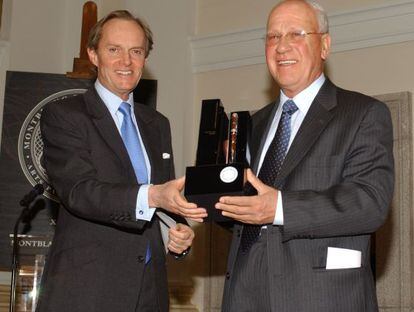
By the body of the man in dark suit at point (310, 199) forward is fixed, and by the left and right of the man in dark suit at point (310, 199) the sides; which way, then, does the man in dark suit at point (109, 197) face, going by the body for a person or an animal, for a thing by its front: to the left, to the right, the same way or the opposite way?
to the left

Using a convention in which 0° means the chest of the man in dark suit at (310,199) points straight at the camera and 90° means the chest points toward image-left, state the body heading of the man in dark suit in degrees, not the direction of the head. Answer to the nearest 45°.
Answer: approximately 45°

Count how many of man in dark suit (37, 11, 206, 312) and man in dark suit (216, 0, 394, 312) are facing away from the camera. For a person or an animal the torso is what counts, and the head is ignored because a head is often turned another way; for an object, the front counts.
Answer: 0

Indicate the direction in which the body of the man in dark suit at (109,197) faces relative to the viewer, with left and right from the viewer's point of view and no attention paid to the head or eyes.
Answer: facing the viewer and to the right of the viewer

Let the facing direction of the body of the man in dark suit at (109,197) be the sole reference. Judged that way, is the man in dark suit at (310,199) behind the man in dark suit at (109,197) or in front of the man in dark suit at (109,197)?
in front

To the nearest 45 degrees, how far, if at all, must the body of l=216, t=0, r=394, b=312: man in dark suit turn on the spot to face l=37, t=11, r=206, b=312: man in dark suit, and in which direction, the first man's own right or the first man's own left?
approximately 45° to the first man's own right

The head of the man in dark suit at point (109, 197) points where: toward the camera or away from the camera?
toward the camera
